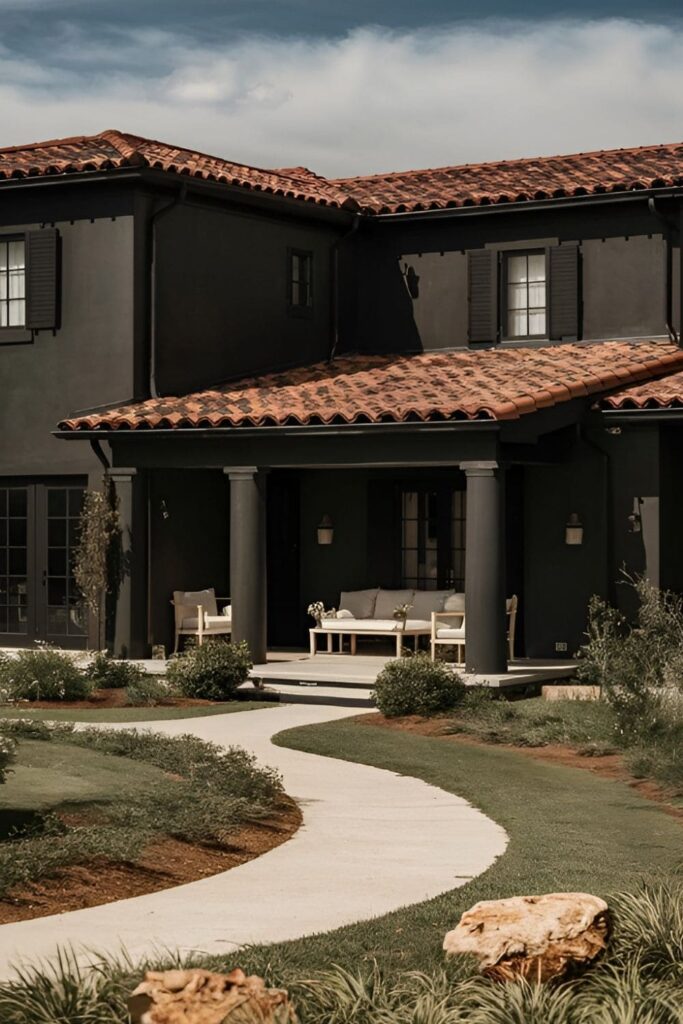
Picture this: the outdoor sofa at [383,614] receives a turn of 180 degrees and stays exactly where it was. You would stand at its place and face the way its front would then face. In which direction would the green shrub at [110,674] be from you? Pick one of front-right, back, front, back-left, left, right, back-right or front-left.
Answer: back-left

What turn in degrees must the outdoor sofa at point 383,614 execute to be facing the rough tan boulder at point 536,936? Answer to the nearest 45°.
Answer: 0° — it already faces it

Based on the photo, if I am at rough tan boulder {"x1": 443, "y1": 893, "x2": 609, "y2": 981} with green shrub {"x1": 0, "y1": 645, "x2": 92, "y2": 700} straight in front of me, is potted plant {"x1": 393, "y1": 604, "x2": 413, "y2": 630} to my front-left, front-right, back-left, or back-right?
front-right

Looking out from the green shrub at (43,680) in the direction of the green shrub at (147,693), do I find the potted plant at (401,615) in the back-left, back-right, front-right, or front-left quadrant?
front-left

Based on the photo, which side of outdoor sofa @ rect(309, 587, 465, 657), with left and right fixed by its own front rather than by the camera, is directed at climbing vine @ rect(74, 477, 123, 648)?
right

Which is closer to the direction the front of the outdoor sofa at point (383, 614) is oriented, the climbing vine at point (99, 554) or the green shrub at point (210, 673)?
the green shrub

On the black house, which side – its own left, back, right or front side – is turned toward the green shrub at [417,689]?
front

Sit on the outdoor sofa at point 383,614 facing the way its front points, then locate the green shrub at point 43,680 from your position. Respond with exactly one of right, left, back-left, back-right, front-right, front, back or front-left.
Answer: front-right

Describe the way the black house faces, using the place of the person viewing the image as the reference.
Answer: facing the viewer

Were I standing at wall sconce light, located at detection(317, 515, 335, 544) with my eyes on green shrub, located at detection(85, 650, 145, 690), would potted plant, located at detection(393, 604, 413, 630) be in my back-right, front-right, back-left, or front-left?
front-left

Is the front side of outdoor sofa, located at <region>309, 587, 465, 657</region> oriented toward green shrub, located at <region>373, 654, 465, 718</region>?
yes

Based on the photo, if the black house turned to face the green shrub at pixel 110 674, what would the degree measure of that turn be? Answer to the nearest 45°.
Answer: approximately 45° to its right
